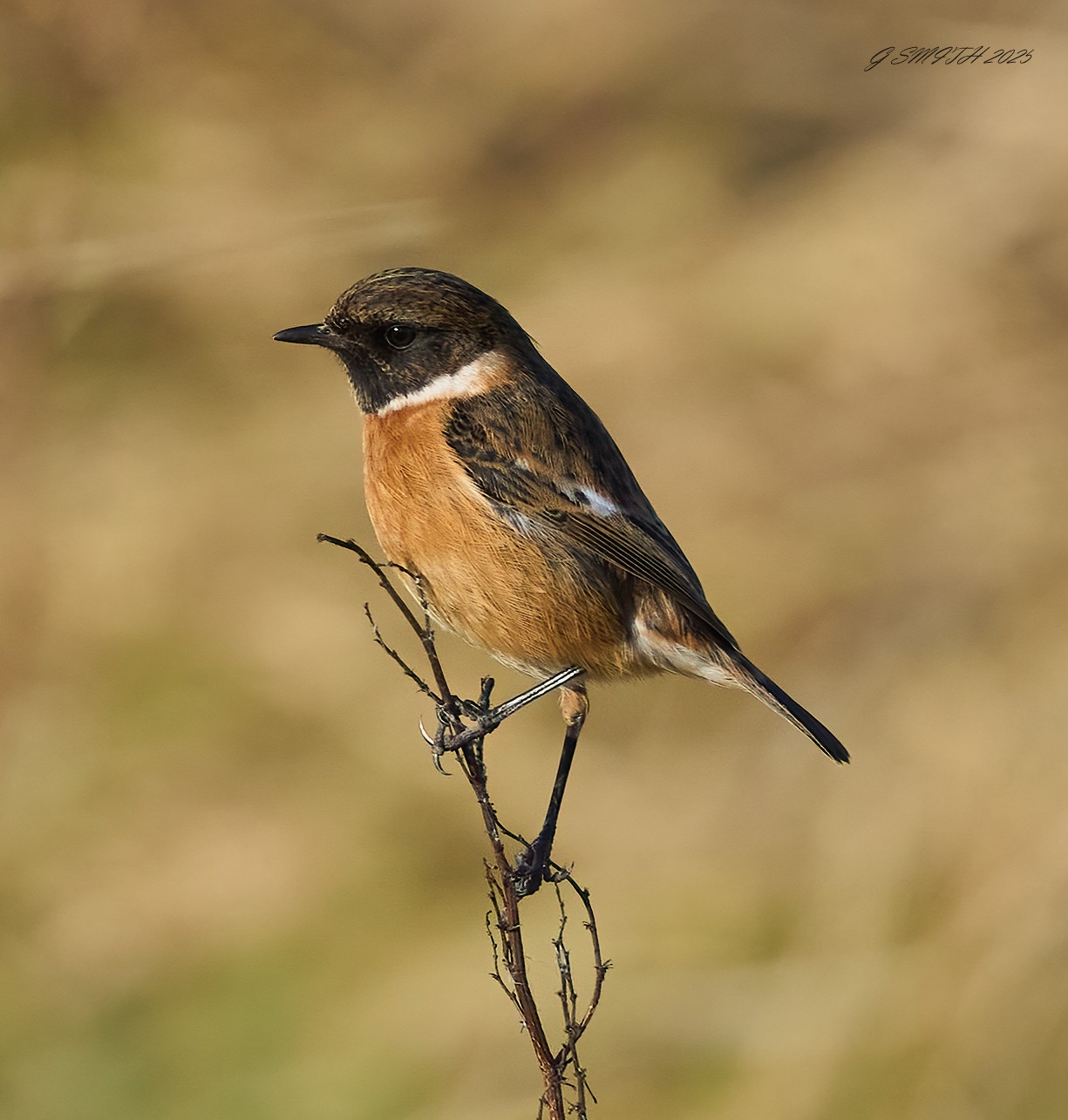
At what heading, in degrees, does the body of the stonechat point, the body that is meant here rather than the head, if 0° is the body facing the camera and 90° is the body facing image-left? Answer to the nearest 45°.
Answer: approximately 90°
